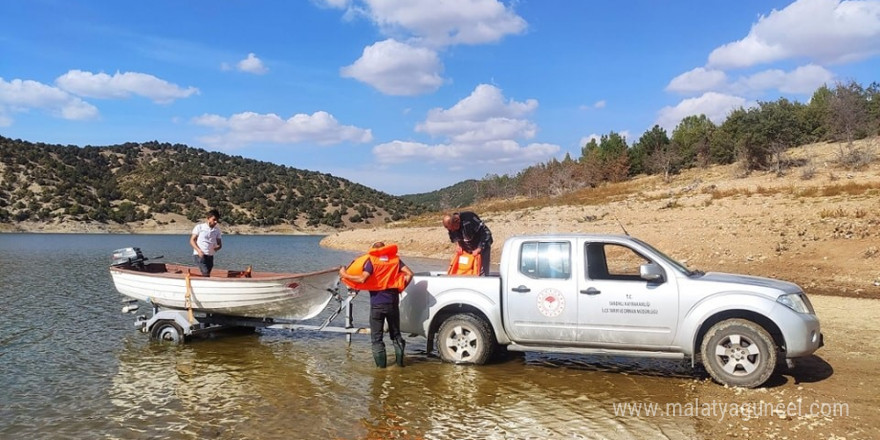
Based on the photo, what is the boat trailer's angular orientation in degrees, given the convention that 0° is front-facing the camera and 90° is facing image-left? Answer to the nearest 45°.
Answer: approximately 270°

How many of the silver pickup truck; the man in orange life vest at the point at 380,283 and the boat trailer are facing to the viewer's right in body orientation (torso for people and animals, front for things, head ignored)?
2

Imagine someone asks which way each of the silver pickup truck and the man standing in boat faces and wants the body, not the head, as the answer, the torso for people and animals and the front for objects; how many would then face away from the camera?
0

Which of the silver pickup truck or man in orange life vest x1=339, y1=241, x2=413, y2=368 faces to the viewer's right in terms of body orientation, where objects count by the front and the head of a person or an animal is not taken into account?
the silver pickup truck

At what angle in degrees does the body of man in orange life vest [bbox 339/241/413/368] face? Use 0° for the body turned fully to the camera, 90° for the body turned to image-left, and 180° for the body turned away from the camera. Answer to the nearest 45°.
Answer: approximately 180°

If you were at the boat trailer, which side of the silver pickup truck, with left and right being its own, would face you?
back

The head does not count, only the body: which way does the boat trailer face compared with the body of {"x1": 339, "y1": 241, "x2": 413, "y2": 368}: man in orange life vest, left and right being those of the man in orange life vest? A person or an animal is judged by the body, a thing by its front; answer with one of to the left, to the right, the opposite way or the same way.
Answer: to the right

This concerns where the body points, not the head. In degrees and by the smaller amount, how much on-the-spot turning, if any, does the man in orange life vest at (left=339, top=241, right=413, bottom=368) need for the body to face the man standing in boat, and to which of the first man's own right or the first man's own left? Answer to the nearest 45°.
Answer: approximately 45° to the first man's own left

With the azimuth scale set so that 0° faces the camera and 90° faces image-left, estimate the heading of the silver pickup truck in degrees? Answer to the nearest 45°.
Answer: approximately 270°

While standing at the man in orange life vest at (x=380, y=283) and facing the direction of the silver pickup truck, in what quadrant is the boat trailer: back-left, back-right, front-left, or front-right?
back-left

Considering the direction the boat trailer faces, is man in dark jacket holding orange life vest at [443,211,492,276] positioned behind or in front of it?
in front
